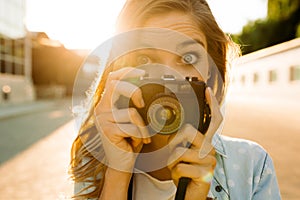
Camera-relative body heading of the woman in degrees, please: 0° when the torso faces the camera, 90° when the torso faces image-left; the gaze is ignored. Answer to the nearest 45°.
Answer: approximately 0°

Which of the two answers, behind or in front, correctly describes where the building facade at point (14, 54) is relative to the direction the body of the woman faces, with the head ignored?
behind

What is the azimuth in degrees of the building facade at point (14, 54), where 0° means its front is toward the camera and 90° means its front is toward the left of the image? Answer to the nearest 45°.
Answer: approximately 315°
